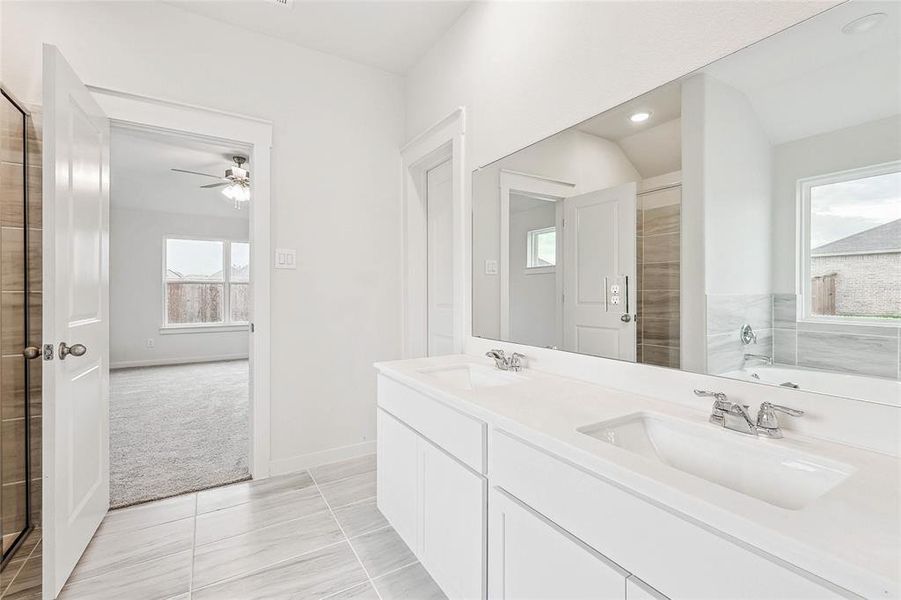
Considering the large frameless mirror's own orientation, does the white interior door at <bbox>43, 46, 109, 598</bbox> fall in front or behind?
in front

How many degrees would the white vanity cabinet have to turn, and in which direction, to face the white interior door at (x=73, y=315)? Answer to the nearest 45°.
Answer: approximately 45° to its right

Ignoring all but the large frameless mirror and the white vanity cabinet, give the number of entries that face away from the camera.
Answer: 0

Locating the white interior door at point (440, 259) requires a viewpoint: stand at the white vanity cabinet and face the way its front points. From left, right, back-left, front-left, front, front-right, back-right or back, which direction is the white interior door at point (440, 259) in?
back-right

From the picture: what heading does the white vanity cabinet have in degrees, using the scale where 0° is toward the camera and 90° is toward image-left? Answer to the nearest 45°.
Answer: approximately 45°

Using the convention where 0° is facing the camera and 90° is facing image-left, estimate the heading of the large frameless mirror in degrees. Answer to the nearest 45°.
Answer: approximately 45°

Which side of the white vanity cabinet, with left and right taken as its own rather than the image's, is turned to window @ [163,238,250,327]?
right
